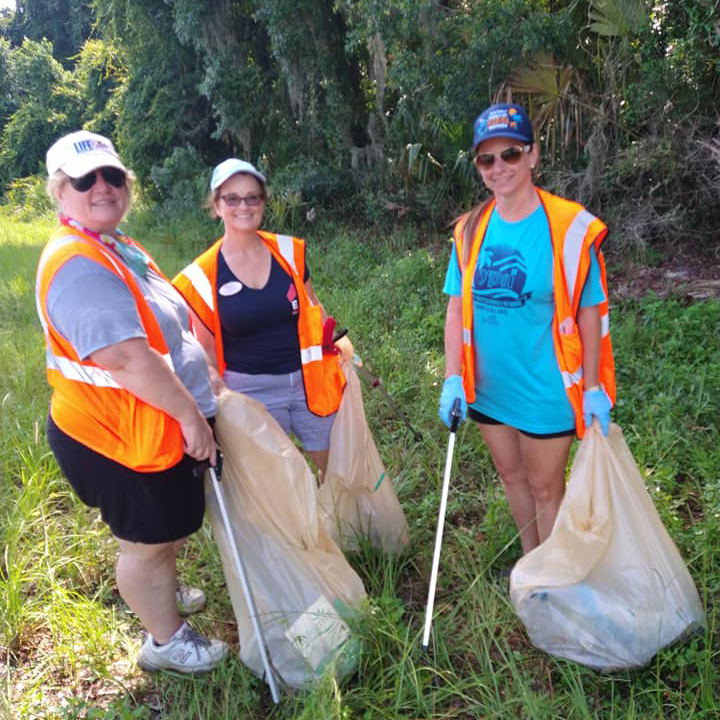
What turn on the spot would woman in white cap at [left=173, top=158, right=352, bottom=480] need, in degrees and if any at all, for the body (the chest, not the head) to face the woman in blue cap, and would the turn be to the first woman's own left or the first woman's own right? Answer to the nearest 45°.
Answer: approximately 45° to the first woman's own left

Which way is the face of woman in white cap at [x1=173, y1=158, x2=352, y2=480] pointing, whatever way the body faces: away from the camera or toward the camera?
toward the camera

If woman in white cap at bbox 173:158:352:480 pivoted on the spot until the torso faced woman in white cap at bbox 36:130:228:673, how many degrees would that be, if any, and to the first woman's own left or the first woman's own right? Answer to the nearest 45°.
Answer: approximately 45° to the first woman's own right

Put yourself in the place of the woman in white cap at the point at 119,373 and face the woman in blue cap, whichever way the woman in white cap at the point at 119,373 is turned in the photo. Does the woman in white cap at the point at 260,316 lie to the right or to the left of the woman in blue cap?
left

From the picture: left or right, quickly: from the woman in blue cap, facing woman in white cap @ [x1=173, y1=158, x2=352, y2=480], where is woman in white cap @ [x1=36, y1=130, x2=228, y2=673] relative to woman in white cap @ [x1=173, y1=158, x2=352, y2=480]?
left

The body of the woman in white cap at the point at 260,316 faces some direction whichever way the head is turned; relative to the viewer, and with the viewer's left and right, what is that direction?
facing the viewer

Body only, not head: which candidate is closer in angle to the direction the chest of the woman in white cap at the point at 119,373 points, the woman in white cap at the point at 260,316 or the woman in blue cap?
the woman in blue cap
